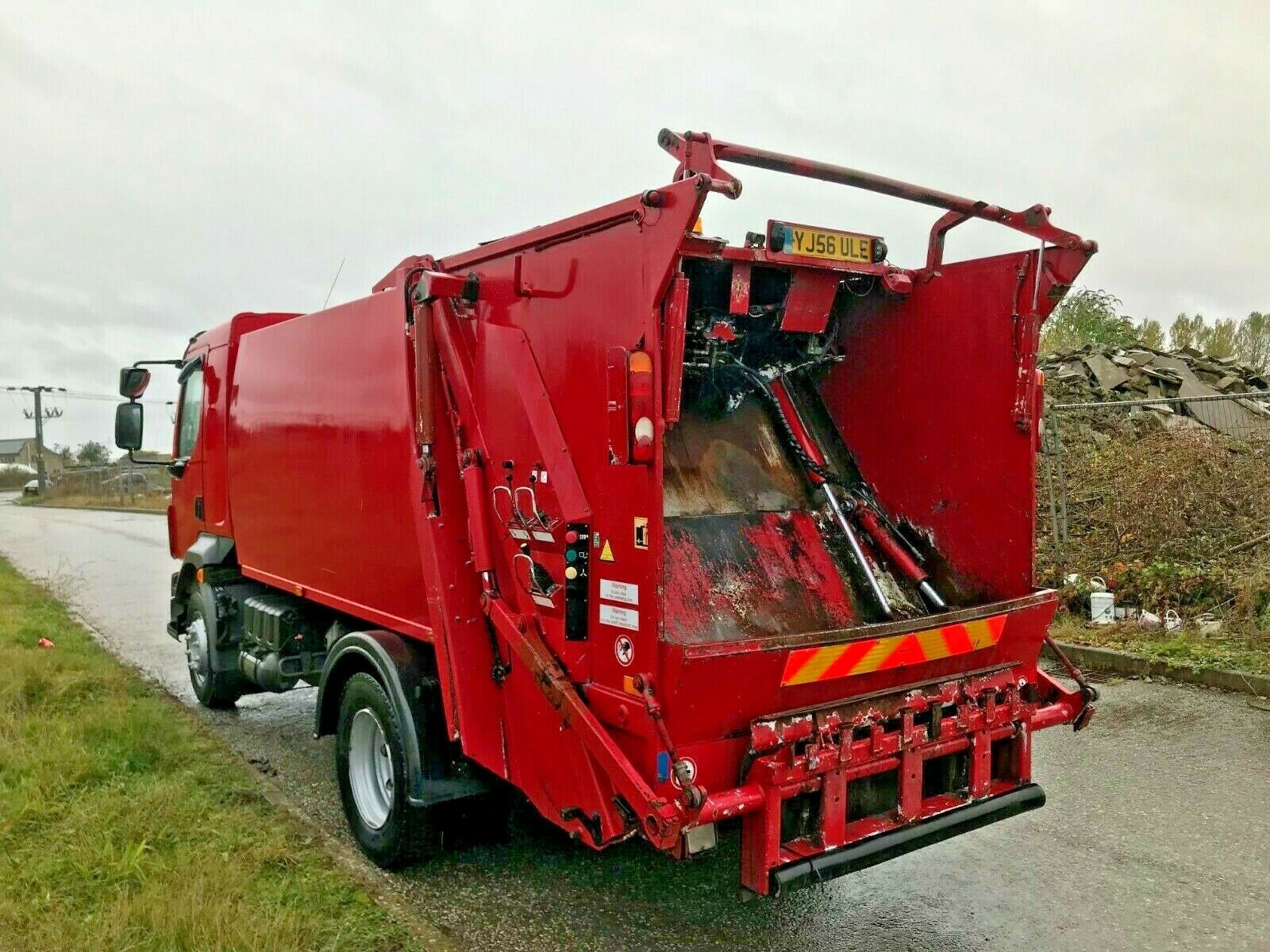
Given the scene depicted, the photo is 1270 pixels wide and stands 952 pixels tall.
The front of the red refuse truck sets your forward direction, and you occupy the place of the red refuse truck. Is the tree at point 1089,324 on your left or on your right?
on your right

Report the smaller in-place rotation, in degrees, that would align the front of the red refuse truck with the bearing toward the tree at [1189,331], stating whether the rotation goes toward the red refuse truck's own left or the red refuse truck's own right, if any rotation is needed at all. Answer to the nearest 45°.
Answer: approximately 90° to the red refuse truck's own right

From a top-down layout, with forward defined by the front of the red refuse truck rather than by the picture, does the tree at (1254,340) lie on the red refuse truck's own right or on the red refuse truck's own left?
on the red refuse truck's own right

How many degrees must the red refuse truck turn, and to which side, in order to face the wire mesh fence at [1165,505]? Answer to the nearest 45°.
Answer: approximately 90° to its right

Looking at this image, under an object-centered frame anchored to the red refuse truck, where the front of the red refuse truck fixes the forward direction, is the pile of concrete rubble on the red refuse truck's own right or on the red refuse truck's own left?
on the red refuse truck's own right

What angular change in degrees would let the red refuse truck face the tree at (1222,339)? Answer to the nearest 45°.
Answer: approximately 90° to its right

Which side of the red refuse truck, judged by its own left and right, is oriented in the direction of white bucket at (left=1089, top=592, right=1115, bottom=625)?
right

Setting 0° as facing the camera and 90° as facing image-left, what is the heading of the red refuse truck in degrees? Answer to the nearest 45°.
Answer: approximately 135°
